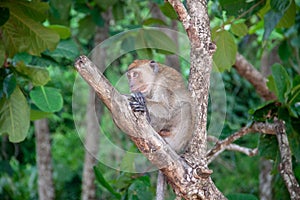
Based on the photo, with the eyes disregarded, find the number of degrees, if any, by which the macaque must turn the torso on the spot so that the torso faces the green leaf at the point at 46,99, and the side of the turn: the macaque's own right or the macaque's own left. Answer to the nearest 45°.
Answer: approximately 45° to the macaque's own right

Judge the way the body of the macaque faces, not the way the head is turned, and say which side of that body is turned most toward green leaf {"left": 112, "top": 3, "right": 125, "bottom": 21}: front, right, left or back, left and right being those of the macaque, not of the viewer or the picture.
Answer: right

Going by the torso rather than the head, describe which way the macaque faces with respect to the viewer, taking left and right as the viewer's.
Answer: facing to the left of the viewer

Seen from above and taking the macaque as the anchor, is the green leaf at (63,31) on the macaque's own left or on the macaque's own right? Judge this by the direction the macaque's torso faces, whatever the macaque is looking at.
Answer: on the macaque's own right
